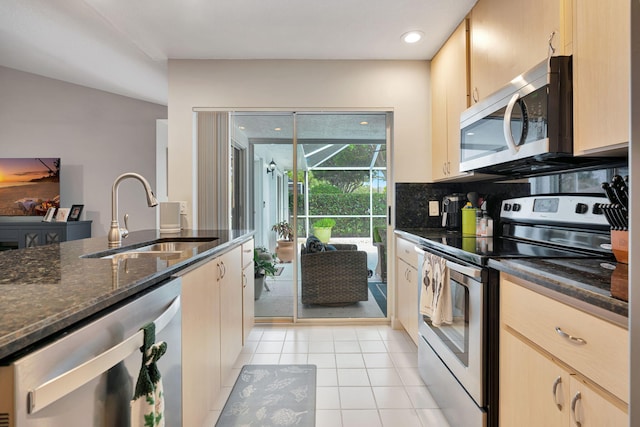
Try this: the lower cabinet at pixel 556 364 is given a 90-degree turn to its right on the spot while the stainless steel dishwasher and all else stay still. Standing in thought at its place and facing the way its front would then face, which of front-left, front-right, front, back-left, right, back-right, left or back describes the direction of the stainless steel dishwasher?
left

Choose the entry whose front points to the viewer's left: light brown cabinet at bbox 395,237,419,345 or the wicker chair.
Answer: the light brown cabinet

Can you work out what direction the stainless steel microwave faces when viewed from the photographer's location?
facing the viewer and to the left of the viewer

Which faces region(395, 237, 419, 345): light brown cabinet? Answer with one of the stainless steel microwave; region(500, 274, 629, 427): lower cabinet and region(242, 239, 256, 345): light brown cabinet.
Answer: region(242, 239, 256, 345): light brown cabinet

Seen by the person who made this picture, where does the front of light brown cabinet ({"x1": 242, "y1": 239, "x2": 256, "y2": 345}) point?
facing to the right of the viewer

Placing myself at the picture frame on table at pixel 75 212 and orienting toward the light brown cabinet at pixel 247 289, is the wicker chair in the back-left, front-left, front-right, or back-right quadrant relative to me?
front-left

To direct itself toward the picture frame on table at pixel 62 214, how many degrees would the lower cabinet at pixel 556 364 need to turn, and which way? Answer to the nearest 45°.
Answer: approximately 45° to its right

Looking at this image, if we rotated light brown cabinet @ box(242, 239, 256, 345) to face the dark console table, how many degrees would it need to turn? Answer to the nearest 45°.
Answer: approximately 135° to its left

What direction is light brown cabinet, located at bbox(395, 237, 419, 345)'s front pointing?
to the viewer's left

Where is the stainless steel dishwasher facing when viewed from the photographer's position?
facing the viewer and to the right of the viewer

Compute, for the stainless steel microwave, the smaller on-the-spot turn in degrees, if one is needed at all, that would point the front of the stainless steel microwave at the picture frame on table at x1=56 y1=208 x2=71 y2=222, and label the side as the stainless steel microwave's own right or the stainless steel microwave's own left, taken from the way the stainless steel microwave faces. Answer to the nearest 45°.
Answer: approximately 45° to the stainless steel microwave's own right

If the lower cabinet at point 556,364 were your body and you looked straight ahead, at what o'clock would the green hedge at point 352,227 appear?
The green hedge is roughly at 3 o'clock from the lower cabinet.
